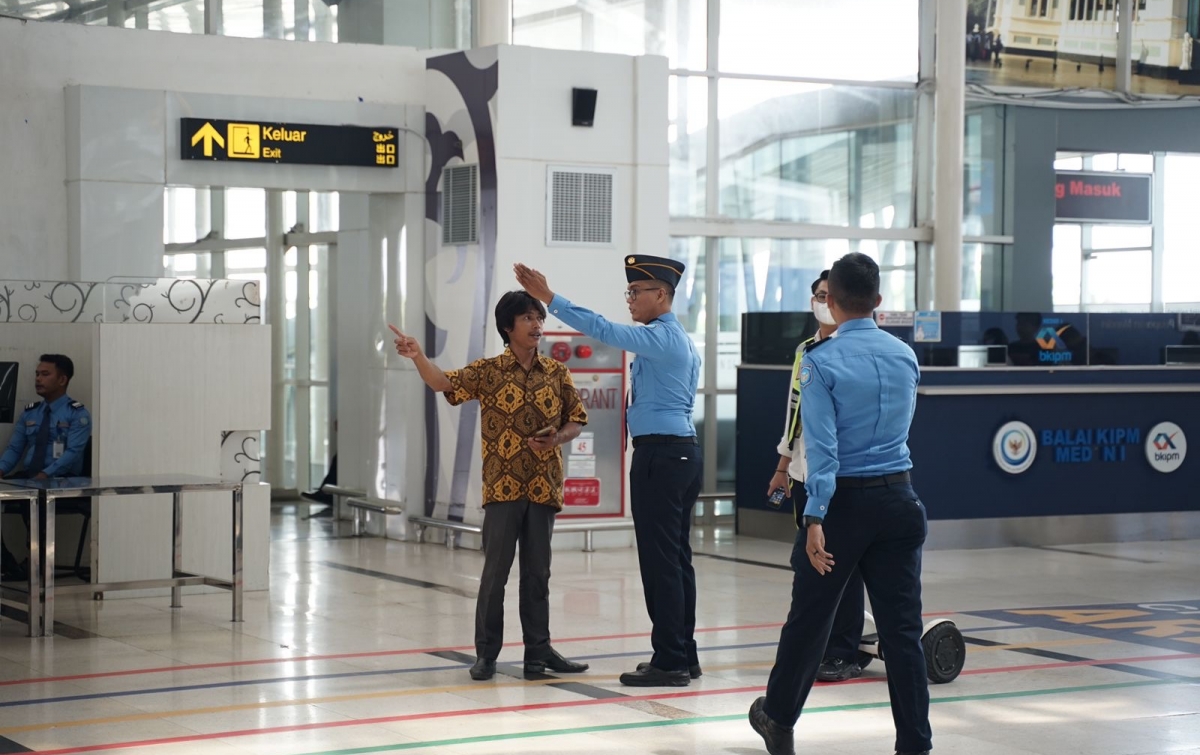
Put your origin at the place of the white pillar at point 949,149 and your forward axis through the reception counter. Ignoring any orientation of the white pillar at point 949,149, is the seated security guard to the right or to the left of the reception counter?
right

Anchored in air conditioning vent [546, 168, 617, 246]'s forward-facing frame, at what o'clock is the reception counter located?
The reception counter is roughly at 9 o'clock from the air conditioning vent.

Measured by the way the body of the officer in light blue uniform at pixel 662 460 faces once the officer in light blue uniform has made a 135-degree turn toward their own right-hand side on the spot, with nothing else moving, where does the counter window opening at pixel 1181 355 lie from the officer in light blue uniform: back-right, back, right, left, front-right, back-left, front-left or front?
front

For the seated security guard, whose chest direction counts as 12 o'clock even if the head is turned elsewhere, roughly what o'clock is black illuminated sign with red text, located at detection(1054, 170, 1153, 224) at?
The black illuminated sign with red text is roughly at 7 o'clock from the seated security guard.

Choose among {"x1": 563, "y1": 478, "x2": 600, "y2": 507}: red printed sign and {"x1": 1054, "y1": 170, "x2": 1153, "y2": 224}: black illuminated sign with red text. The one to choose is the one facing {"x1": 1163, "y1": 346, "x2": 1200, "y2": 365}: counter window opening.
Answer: {"x1": 1054, "y1": 170, "x2": 1153, "y2": 224}: black illuminated sign with red text

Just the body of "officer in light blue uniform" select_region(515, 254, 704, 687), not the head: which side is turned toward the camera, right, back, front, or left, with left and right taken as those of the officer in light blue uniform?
left

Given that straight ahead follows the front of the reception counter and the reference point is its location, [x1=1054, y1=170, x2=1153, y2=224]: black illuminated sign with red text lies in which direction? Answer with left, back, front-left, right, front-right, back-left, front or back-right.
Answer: back

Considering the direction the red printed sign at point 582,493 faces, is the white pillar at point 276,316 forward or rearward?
rearward

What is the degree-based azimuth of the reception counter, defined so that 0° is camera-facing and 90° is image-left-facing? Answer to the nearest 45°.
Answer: approximately 0°

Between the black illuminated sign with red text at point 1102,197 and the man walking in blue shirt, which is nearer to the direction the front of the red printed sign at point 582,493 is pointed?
the man walking in blue shirt

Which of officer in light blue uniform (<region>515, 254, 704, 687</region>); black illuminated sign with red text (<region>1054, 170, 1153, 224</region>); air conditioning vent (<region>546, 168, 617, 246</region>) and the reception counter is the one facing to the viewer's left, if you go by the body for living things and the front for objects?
the officer in light blue uniform
